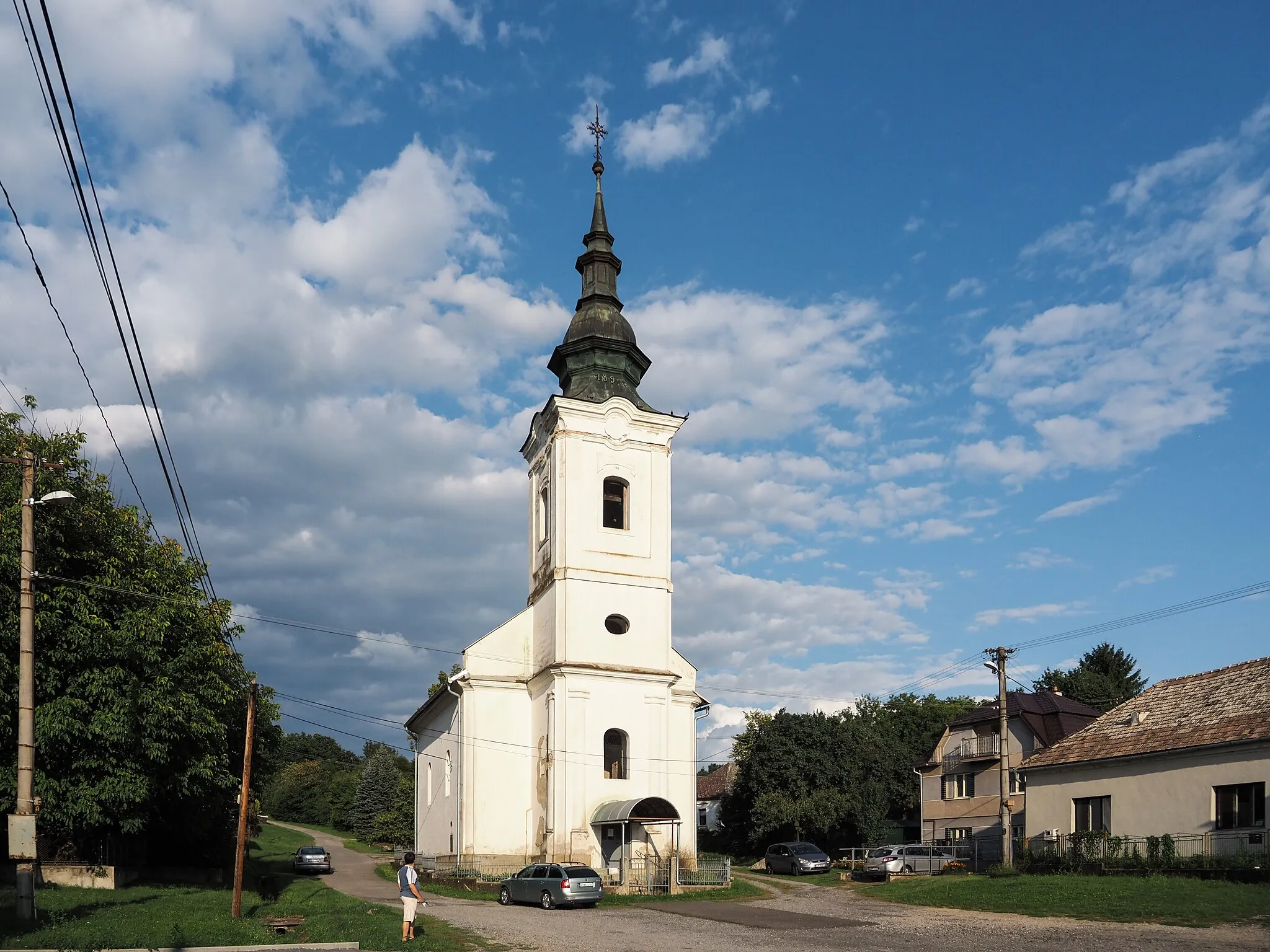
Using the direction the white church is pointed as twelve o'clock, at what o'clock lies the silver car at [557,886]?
The silver car is roughly at 12 o'clock from the white church.

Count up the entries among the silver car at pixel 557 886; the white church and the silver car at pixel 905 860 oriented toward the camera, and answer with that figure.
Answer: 1

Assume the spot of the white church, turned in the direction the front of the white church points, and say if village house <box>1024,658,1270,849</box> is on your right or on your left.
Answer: on your left

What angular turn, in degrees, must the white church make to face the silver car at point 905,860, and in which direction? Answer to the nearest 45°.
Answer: approximately 90° to its left

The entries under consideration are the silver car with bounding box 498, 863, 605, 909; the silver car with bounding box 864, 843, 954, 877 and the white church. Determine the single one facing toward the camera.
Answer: the white church

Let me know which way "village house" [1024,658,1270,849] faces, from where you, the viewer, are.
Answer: facing the viewer and to the left of the viewer

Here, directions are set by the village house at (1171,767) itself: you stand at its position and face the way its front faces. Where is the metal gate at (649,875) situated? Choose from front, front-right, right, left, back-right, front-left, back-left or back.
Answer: front-right

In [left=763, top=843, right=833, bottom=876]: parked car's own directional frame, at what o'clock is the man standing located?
The man standing is roughly at 2 o'clock from the parked car.

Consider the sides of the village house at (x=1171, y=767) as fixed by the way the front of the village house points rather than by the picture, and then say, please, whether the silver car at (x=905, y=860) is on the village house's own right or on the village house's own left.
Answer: on the village house's own right

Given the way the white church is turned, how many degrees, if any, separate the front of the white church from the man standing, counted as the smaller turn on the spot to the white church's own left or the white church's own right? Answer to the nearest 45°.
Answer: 0° — it already faces them

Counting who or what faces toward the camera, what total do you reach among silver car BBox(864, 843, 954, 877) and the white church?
1
